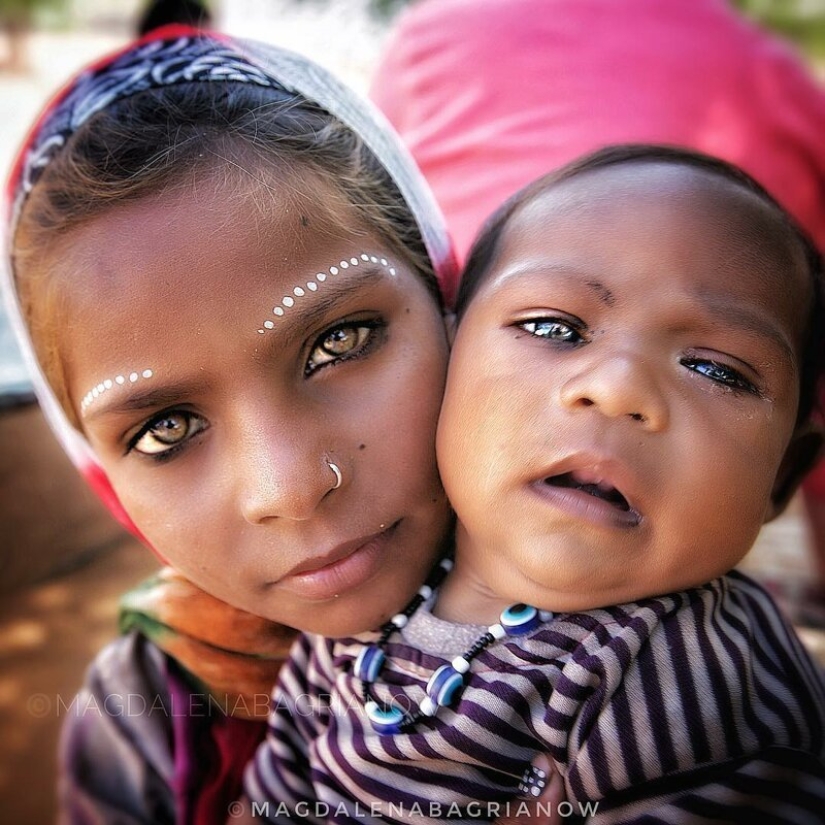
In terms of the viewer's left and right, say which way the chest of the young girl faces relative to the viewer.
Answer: facing the viewer
